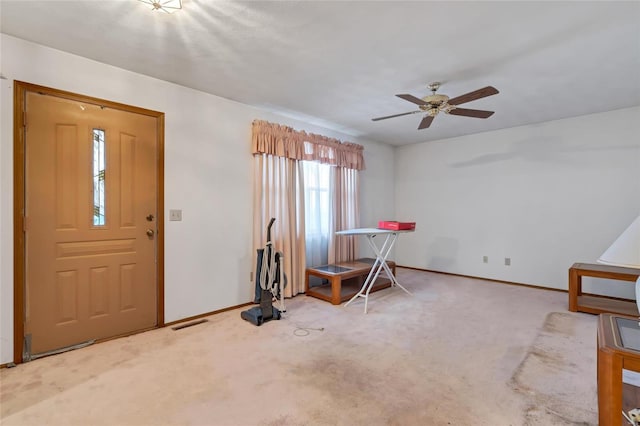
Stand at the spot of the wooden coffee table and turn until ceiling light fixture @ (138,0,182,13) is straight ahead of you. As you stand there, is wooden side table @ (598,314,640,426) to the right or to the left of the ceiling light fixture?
left

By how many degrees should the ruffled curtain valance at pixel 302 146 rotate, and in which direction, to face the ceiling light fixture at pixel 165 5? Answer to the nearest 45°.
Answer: approximately 45° to its right

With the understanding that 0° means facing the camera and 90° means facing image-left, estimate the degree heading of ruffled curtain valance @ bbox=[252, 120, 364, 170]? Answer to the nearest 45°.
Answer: approximately 315°

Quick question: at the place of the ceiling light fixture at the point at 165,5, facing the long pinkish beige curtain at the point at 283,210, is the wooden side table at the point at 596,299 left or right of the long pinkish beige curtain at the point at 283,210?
right

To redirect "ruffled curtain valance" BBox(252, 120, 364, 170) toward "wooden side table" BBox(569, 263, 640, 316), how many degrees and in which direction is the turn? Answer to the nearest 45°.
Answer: approximately 45° to its left

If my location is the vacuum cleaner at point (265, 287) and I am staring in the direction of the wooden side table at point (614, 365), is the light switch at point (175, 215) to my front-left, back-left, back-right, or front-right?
back-right

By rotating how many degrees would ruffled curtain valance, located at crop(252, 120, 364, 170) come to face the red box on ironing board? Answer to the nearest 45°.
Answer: approximately 45° to its left

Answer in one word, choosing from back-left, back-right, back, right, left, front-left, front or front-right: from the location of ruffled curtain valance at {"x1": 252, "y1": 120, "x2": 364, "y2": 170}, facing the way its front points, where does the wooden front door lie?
right
